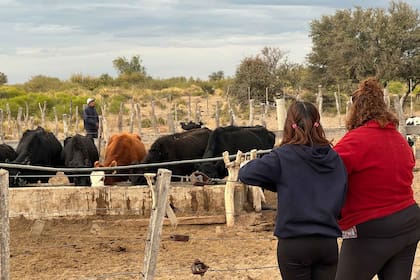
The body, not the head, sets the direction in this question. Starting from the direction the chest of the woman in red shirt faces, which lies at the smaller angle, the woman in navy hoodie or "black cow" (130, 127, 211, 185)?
the black cow

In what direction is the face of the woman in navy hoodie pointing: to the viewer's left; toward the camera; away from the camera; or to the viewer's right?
away from the camera

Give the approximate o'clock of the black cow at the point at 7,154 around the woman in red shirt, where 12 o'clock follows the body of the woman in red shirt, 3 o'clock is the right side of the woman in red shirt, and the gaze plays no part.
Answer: The black cow is roughly at 10 o'clock from the woman in red shirt.

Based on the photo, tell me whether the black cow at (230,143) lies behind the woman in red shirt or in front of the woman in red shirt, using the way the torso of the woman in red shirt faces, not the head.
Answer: in front

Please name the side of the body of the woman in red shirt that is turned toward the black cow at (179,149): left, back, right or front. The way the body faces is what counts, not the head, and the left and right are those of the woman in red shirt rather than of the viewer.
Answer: front

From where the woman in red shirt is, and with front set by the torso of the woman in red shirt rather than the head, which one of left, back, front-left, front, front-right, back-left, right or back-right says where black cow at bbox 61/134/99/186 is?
front

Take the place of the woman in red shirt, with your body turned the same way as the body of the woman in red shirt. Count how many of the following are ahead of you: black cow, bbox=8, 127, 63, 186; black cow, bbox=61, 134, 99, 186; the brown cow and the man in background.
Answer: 4

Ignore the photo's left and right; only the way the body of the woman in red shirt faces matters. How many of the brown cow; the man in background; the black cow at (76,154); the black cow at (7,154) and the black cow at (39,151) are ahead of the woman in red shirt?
5

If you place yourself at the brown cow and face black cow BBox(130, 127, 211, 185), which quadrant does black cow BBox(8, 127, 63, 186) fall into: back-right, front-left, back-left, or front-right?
back-right

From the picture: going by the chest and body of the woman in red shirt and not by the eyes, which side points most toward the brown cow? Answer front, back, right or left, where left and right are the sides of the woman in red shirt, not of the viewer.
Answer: front

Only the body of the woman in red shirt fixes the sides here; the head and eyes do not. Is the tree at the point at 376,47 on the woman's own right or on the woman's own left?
on the woman's own right

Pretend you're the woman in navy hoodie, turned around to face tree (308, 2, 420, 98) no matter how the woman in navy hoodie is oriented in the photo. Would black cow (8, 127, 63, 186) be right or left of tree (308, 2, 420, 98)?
left

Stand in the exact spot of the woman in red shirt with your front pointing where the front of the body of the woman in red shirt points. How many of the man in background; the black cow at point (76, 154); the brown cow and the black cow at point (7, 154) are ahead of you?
4

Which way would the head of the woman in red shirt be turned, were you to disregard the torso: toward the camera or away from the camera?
away from the camera

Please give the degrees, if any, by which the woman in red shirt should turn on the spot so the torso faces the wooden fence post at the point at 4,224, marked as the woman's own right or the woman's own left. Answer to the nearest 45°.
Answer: approximately 45° to the woman's own left

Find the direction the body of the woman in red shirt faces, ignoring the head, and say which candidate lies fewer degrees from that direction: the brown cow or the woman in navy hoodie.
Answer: the brown cow

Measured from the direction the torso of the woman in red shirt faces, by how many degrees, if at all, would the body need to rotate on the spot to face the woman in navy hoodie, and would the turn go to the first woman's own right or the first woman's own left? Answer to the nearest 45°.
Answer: approximately 90° to the first woman's own left

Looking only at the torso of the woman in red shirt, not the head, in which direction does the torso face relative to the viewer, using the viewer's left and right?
facing away from the viewer and to the left of the viewer
